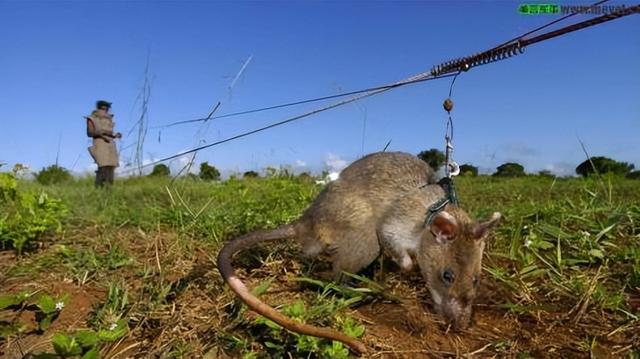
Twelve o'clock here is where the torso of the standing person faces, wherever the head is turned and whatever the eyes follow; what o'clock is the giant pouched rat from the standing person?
The giant pouched rat is roughly at 1 o'clock from the standing person.

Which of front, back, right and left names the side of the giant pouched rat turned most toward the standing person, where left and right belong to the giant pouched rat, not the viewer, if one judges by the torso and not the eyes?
back

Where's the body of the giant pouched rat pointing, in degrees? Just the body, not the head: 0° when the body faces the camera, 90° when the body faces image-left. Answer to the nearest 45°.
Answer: approximately 315°

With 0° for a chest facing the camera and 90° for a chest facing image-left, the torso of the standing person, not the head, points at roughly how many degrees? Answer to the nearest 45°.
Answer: approximately 315°

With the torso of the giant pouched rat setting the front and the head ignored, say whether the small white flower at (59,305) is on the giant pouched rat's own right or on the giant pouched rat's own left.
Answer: on the giant pouched rat's own right

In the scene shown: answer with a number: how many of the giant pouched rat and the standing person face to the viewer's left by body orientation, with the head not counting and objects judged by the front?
0

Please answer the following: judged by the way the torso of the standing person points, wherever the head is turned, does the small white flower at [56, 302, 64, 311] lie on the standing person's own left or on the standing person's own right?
on the standing person's own right
